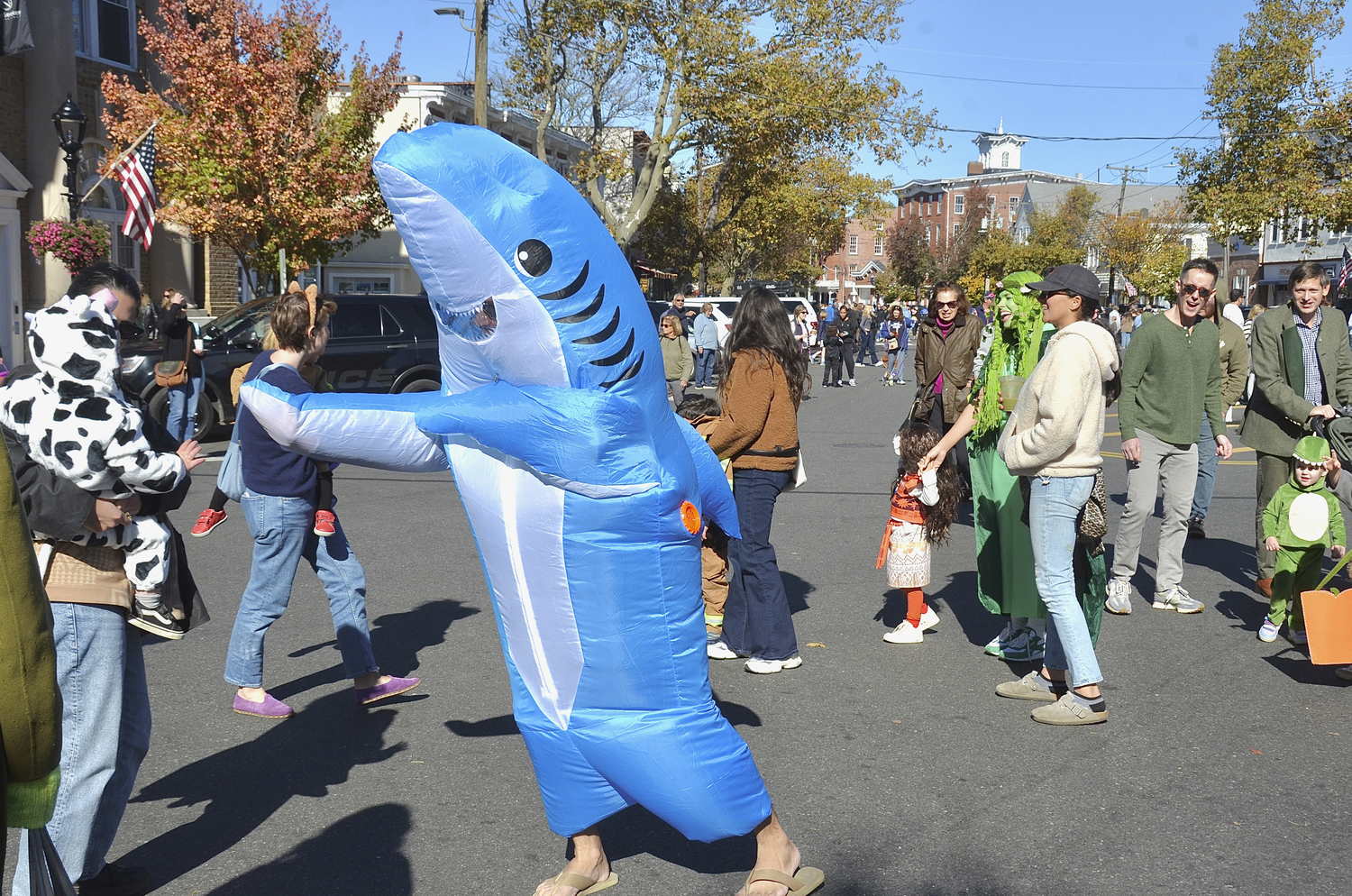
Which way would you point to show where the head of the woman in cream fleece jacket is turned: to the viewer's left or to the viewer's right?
to the viewer's left

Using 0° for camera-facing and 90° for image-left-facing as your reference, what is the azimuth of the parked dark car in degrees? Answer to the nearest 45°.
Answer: approximately 90°

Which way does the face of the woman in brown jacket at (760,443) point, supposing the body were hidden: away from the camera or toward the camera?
away from the camera

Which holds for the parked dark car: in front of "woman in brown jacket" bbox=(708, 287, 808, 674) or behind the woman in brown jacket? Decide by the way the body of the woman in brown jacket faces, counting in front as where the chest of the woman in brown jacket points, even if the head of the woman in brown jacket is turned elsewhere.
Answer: in front

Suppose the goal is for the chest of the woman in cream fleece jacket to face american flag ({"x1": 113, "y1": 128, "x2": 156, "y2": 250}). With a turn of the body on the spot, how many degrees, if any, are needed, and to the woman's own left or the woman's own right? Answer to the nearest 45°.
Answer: approximately 45° to the woman's own right

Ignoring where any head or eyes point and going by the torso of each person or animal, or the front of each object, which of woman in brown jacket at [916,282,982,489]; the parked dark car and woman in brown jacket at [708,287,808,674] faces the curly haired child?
woman in brown jacket at [916,282,982,489]

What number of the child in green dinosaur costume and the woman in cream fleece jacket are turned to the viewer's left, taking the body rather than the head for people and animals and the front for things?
1

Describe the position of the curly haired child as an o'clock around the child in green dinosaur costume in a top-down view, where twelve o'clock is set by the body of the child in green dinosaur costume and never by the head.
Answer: The curly haired child is roughly at 2 o'clock from the child in green dinosaur costume.

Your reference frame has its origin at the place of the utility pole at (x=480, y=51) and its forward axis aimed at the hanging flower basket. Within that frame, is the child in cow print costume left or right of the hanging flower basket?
left

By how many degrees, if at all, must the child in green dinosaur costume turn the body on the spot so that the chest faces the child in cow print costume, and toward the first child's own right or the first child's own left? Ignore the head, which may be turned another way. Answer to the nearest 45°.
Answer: approximately 45° to the first child's own right

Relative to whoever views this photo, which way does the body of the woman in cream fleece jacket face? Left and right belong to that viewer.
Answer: facing to the left of the viewer
